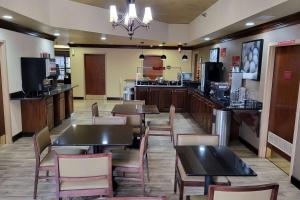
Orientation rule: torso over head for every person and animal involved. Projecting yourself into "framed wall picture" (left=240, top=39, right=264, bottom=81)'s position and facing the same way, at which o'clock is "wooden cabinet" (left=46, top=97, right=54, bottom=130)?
The wooden cabinet is roughly at 1 o'clock from the framed wall picture.

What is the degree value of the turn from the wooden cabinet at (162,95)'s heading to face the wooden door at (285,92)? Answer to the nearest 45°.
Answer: approximately 45° to its left

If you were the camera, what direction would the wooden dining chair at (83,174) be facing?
facing away from the viewer

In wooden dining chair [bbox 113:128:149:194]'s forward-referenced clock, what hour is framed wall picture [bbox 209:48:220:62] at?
The framed wall picture is roughly at 4 o'clock from the wooden dining chair.

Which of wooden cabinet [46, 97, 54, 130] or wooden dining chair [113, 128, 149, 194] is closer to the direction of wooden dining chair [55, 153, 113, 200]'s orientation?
the wooden cabinet

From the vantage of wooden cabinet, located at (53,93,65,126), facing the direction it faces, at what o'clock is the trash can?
The trash can is roughly at 12 o'clock from the wooden cabinet.

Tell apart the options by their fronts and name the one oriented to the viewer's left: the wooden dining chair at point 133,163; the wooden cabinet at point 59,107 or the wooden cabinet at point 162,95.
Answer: the wooden dining chair

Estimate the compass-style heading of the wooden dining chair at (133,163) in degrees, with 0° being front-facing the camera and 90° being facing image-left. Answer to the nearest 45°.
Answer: approximately 90°

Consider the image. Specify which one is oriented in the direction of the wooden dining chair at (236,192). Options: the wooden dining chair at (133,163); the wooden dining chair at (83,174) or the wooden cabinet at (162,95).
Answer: the wooden cabinet

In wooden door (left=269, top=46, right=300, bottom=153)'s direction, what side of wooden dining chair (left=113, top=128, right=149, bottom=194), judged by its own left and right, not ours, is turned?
back

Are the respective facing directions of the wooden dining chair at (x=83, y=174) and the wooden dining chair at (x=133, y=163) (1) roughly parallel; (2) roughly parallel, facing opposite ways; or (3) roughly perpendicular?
roughly perpendicular
